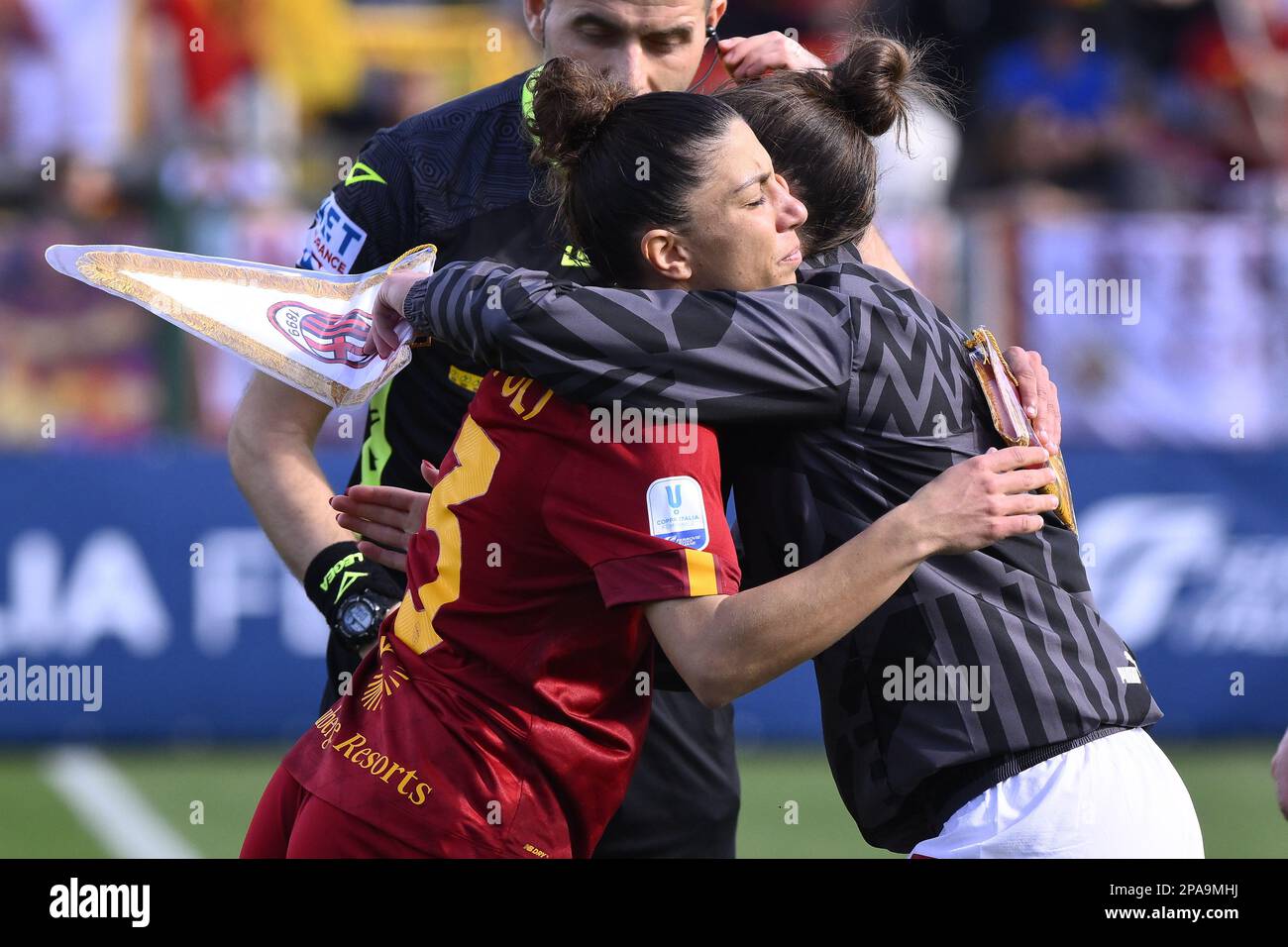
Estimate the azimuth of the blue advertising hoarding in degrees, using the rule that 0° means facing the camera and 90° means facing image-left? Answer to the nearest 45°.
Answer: approximately 0°

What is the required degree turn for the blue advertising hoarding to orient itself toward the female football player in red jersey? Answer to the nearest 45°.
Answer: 0° — it already faces them
